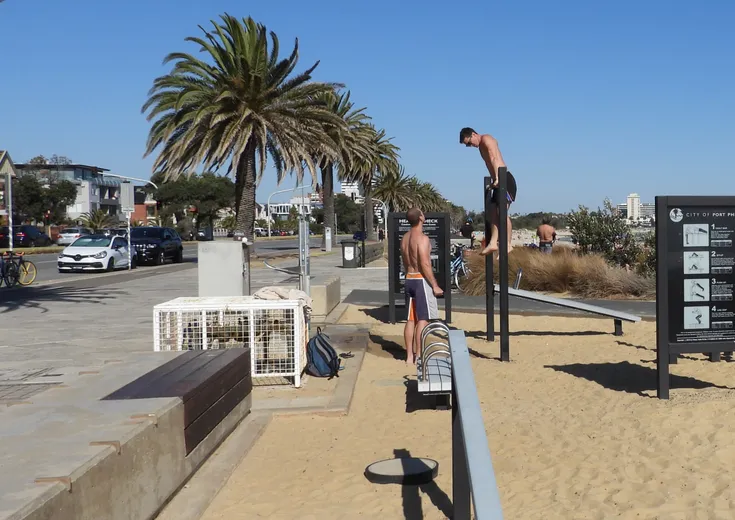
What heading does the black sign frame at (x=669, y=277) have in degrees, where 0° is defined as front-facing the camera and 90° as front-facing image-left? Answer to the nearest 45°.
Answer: approximately 0°

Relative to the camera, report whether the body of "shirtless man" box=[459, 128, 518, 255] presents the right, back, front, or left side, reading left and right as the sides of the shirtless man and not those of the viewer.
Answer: left

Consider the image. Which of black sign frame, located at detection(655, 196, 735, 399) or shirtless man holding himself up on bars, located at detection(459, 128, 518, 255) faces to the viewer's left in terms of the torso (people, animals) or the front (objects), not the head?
the shirtless man holding himself up on bars

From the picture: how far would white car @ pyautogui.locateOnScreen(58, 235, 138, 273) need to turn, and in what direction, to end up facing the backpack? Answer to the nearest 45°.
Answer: approximately 45° to its left

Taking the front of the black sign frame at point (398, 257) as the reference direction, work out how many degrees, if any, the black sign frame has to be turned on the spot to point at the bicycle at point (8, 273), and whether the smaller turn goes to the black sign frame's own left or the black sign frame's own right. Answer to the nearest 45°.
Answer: approximately 135° to the black sign frame's own right

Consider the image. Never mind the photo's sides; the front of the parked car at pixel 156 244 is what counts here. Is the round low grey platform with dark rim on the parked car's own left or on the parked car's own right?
on the parked car's own left
